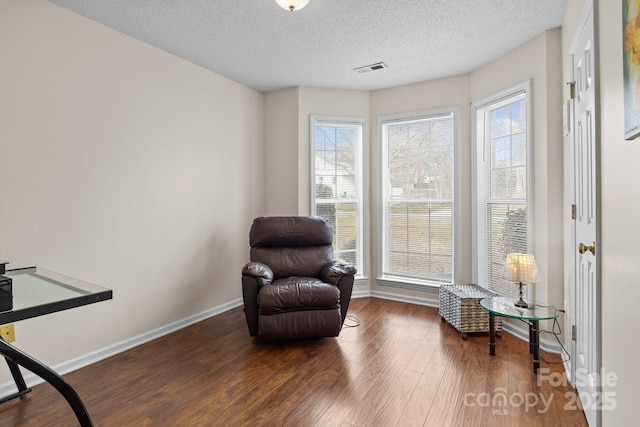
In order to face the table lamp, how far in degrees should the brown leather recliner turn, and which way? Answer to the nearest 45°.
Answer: approximately 90° to its left

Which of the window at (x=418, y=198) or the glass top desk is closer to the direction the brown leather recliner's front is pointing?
the glass top desk

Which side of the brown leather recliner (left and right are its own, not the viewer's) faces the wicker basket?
left

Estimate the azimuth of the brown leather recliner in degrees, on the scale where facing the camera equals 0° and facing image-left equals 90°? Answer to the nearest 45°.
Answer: approximately 0°

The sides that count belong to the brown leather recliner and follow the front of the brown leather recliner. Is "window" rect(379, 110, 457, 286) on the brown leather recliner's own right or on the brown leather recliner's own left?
on the brown leather recliner's own left

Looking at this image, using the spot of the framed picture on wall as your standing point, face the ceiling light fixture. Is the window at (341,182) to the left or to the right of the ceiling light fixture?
right

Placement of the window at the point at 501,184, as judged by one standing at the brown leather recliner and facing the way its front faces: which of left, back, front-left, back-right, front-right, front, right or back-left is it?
left

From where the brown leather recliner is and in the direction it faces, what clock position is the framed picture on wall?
The framed picture on wall is roughly at 11 o'clock from the brown leather recliner.

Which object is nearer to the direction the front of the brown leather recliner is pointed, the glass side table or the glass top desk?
the glass top desk

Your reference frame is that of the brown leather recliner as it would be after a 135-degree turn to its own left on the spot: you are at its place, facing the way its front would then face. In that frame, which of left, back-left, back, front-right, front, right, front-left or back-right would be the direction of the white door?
right

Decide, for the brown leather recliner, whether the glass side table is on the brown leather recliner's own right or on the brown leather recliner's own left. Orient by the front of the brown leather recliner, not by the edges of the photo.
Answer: on the brown leather recliner's own left
